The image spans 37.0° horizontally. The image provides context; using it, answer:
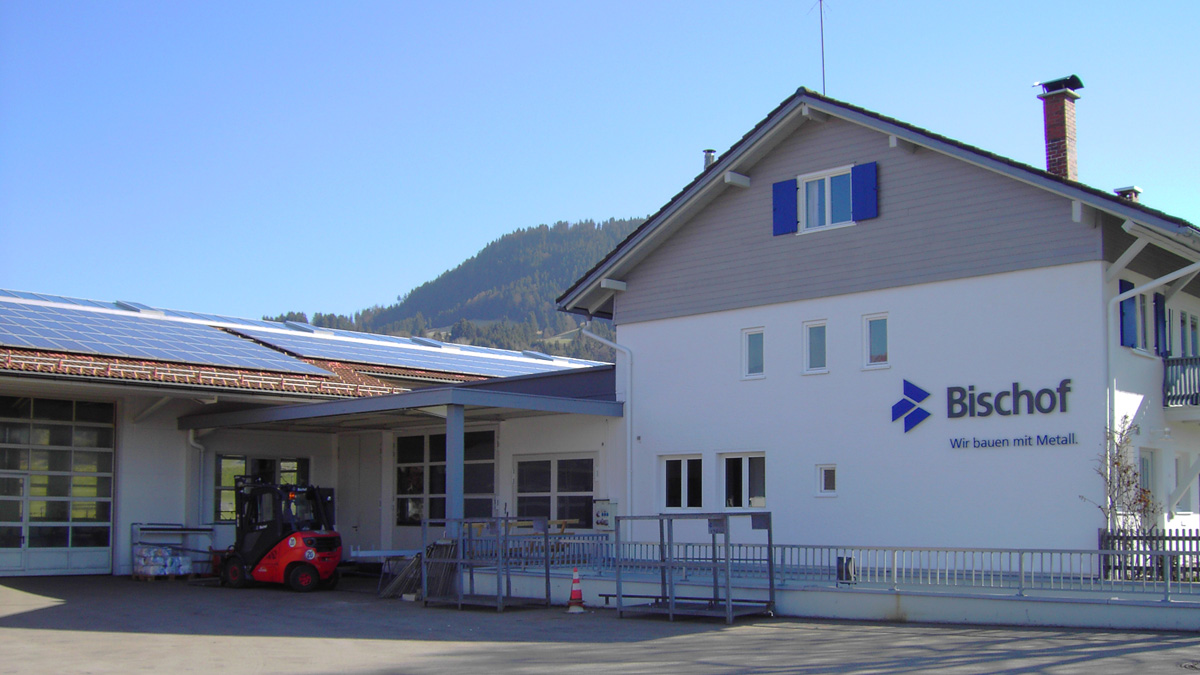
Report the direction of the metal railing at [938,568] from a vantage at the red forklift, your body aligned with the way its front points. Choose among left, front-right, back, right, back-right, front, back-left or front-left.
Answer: back

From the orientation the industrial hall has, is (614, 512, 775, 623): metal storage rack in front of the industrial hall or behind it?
in front

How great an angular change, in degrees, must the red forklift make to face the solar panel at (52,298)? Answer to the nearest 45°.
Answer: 0° — it already faces it

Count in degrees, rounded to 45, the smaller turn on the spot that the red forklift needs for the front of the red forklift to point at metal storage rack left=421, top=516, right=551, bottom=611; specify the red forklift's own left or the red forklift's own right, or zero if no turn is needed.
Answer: approximately 180°

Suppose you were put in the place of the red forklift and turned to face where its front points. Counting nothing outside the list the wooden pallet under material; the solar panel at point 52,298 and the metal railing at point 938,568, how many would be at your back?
1

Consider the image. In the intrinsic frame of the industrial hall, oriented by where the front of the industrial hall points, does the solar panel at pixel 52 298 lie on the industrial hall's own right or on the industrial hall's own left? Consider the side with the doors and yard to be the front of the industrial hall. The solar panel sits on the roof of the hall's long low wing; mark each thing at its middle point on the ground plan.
on the industrial hall's own right

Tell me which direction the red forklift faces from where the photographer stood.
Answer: facing away from the viewer and to the left of the viewer

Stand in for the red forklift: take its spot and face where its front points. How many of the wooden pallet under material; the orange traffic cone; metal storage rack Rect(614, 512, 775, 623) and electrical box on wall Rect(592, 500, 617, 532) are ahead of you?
1

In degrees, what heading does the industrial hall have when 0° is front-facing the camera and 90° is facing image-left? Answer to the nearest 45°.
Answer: approximately 0°

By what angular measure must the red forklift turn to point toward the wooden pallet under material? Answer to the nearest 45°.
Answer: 0° — it already faces it
